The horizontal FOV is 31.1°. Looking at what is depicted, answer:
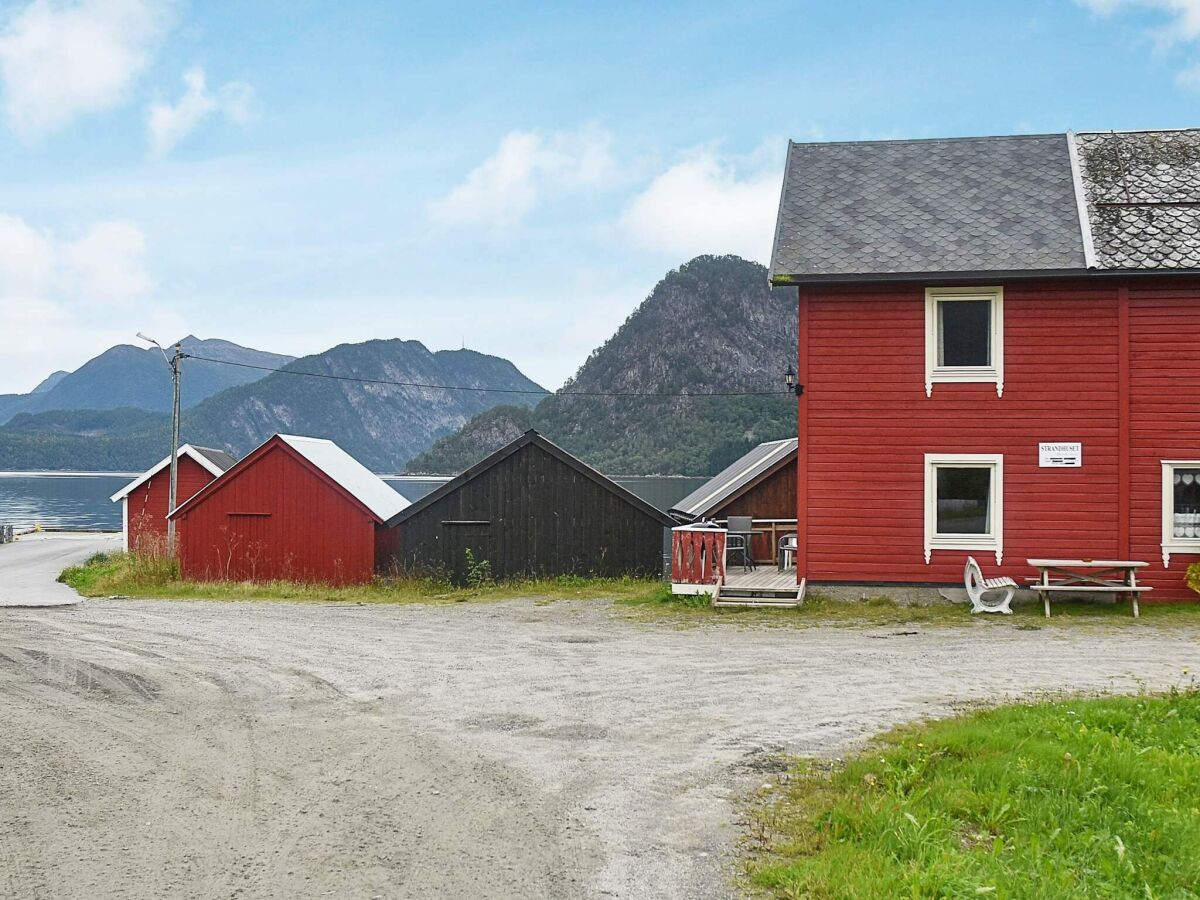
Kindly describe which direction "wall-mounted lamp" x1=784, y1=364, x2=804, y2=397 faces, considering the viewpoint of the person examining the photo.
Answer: facing to the left of the viewer

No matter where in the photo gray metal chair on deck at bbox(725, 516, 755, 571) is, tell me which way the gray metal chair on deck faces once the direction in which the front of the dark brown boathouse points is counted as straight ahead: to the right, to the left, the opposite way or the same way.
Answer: the opposite way

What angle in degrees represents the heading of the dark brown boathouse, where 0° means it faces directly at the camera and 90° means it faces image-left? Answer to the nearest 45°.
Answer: approximately 0°

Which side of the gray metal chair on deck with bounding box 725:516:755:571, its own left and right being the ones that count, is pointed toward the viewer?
back
